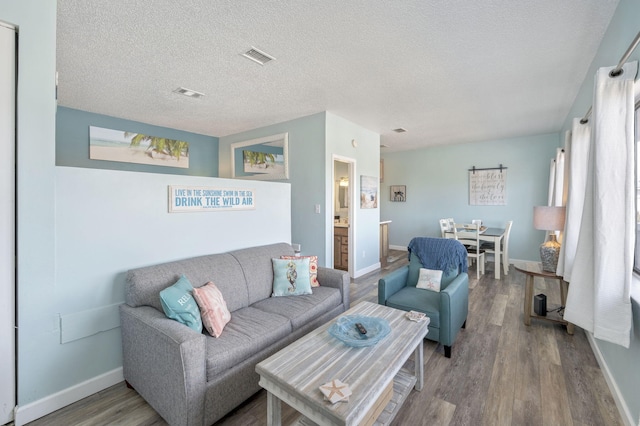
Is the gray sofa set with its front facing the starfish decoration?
yes

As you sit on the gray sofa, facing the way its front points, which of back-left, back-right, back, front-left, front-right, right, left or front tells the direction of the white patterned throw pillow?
front-left

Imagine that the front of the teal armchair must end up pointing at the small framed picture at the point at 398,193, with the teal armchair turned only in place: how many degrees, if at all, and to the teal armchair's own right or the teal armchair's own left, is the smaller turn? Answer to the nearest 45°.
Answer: approximately 135° to the teal armchair's own right

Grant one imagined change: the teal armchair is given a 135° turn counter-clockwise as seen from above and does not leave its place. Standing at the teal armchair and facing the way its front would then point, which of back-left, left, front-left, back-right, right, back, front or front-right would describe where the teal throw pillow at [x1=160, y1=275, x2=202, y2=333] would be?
back-right

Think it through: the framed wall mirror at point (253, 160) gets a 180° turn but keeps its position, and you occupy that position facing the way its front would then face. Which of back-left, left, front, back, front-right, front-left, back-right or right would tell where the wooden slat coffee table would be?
back-right

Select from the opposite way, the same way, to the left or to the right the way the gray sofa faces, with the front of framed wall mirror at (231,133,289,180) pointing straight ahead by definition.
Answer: to the left

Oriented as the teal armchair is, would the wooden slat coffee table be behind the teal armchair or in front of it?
in front

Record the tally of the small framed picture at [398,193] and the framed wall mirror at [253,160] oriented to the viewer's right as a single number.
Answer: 0

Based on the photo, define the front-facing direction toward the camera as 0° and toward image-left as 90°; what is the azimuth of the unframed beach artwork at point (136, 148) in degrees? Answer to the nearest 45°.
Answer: approximately 315°

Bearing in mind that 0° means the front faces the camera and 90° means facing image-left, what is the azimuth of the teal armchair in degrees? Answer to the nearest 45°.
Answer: approximately 45°

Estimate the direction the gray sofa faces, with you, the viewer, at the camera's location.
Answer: facing the viewer and to the right of the viewer

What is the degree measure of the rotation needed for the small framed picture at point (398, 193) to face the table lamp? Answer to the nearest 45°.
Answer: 0° — it already faces it

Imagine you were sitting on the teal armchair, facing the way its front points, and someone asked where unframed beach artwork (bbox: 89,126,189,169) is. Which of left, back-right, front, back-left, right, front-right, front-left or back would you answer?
front-right
